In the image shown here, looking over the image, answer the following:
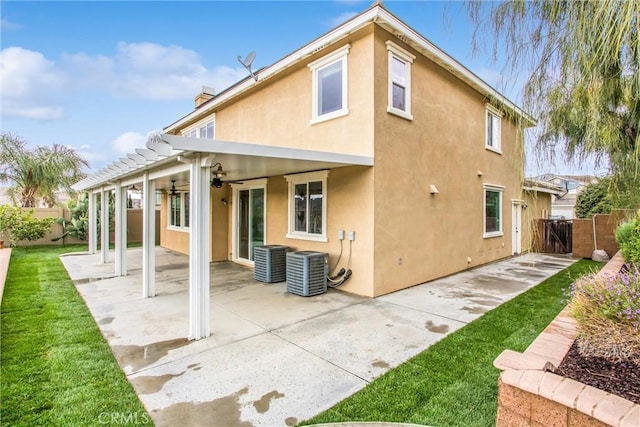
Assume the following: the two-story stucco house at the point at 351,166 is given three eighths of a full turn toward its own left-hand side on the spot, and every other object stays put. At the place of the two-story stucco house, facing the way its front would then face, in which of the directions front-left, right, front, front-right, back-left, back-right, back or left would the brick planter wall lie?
left

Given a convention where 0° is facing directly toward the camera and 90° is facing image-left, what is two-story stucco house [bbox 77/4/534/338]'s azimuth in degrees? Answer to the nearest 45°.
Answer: approximately 225°

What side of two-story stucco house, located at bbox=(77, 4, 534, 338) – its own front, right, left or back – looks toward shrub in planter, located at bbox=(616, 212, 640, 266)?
right

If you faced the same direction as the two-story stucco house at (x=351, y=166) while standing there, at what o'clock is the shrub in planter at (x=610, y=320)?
The shrub in planter is roughly at 4 o'clock from the two-story stucco house.

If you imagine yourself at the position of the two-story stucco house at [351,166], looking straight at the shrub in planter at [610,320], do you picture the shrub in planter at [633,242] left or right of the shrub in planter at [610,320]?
left
